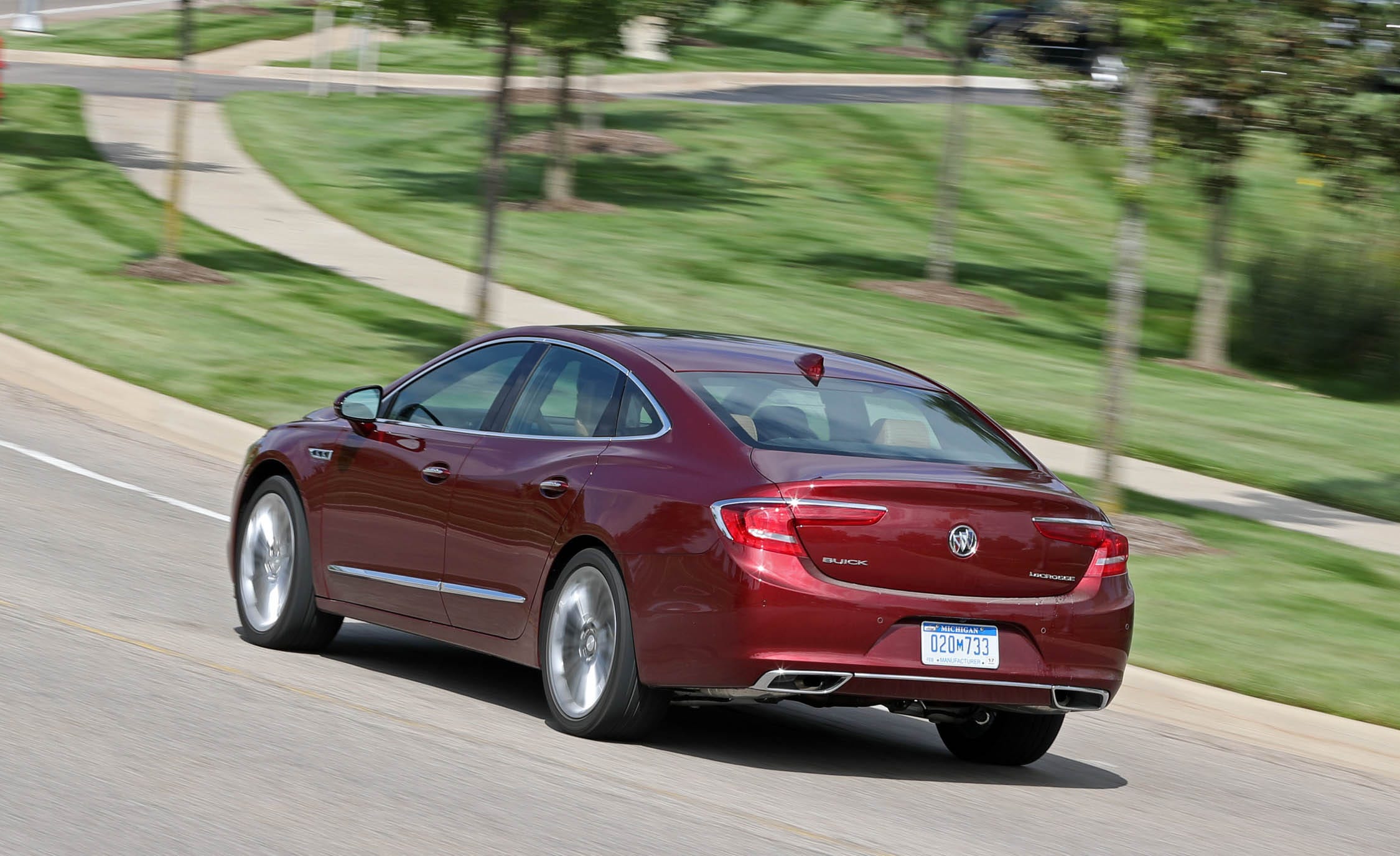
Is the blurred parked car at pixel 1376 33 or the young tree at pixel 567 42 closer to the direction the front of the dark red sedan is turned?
the young tree

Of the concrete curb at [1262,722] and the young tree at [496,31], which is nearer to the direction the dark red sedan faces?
the young tree

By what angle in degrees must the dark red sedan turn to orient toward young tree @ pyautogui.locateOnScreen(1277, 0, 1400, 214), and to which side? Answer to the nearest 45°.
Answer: approximately 90° to its right

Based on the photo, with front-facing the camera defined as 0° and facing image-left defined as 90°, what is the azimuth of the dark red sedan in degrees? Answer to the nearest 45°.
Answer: approximately 135°

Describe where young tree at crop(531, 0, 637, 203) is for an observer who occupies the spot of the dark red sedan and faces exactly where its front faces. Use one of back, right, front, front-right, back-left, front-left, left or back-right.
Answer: front-right

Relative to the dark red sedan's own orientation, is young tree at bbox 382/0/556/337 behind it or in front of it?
in front

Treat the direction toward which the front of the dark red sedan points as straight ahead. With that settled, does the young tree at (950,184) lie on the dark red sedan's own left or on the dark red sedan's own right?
on the dark red sedan's own right

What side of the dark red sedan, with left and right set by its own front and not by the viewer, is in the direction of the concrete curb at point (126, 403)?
front
